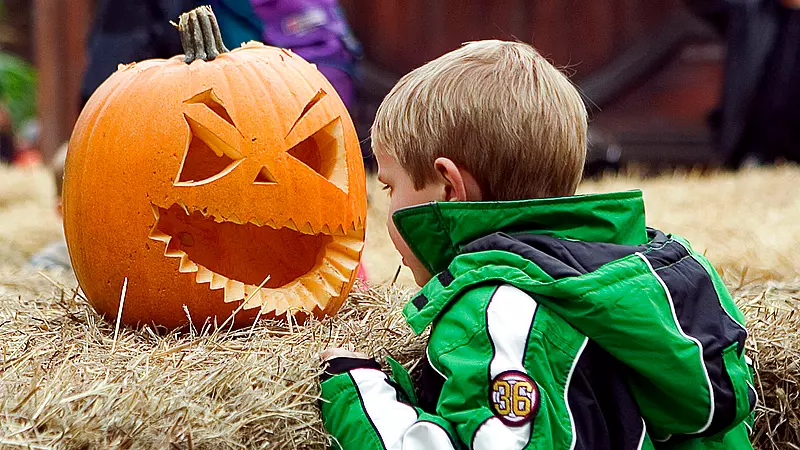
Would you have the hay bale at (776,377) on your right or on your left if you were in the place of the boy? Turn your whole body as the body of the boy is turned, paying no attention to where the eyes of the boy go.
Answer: on your right

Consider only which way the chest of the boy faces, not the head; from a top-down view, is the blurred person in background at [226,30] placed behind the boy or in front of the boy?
in front

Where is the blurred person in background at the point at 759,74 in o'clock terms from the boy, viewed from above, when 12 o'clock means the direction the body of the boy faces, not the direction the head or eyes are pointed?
The blurred person in background is roughly at 2 o'clock from the boy.

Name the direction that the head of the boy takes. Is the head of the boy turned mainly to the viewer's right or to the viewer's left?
to the viewer's left

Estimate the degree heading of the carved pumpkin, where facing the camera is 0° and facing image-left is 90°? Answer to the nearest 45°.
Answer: approximately 315°

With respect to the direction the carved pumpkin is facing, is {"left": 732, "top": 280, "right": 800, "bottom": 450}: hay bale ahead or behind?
ahead

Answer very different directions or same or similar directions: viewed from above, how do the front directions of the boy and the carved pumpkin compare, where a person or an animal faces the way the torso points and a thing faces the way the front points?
very different directions

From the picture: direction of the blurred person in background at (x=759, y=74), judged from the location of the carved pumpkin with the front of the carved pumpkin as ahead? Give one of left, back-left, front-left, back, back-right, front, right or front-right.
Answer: left

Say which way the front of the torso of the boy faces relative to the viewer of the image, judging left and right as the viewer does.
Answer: facing away from the viewer and to the left of the viewer
